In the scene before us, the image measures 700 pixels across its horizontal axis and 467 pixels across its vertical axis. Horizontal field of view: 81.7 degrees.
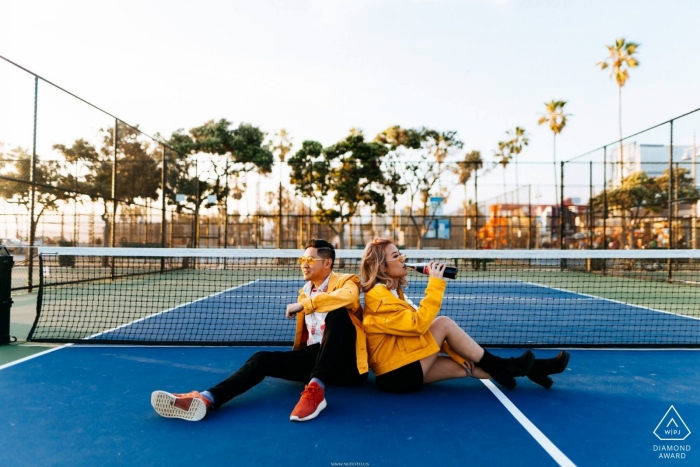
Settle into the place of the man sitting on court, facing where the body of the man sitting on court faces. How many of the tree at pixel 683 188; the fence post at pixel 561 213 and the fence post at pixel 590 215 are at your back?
3

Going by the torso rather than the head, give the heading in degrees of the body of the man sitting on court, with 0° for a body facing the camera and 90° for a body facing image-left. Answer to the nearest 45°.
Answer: approximately 45°

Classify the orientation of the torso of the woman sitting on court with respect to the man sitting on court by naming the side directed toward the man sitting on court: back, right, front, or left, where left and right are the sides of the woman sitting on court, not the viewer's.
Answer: back

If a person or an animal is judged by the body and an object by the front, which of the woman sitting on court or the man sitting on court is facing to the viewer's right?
the woman sitting on court

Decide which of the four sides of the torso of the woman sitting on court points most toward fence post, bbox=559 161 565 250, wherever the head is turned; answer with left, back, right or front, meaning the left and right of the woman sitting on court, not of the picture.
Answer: left

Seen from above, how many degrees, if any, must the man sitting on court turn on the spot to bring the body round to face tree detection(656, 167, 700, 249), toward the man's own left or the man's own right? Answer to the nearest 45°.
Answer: approximately 180°

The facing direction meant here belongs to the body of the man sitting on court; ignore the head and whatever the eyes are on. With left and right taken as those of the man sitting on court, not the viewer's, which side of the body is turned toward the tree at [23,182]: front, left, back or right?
right

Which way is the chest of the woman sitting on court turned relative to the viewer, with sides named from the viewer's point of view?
facing to the right of the viewer

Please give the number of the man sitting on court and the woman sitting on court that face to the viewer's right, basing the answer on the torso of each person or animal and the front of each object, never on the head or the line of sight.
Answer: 1

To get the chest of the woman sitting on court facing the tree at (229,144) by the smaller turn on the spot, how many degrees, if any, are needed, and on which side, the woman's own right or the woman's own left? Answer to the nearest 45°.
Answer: approximately 135° to the woman's own left

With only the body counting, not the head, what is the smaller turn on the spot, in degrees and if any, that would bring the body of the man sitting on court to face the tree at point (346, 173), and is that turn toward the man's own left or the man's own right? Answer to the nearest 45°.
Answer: approximately 135° to the man's own right

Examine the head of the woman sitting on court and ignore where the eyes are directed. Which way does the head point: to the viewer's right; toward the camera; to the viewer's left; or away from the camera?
to the viewer's right
